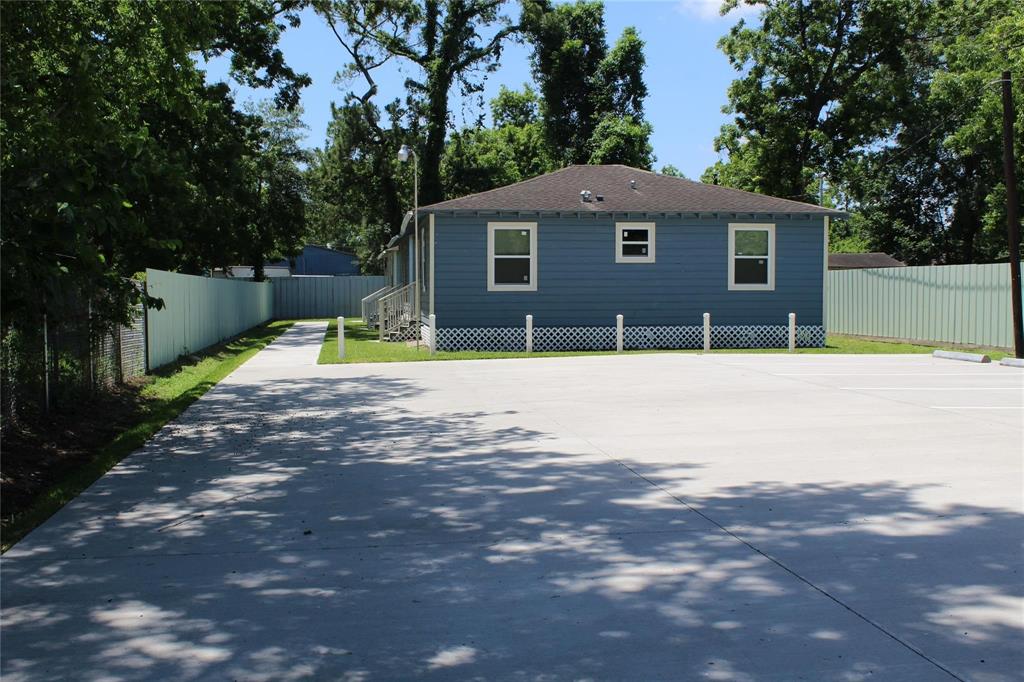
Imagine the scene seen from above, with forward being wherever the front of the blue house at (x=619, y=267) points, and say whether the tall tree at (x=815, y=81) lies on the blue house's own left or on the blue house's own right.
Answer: on the blue house's own right

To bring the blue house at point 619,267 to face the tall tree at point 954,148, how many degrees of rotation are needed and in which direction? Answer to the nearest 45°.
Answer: approximately 135° to its right

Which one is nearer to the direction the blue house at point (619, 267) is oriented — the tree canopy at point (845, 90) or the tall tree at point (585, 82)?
the tall tree

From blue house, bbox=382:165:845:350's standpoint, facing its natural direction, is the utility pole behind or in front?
behind
